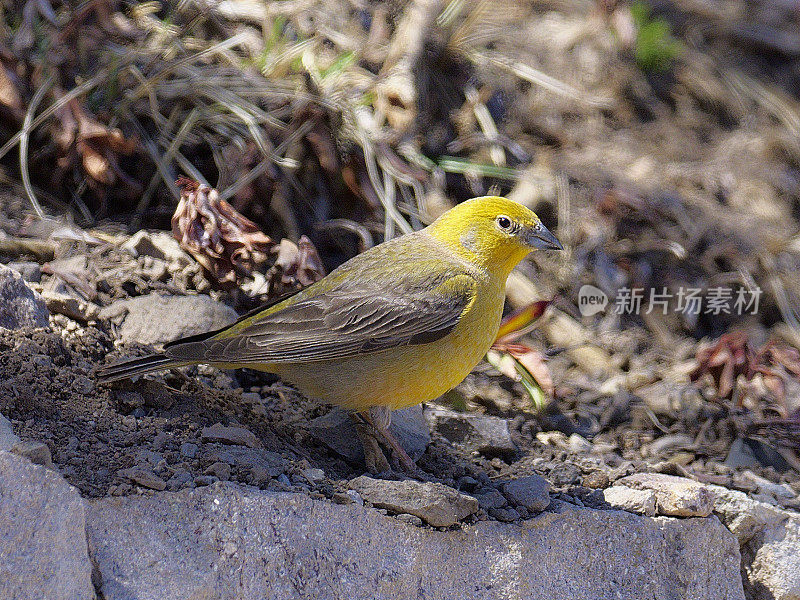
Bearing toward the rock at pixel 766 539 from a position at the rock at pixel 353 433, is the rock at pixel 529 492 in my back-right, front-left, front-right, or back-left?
front-right

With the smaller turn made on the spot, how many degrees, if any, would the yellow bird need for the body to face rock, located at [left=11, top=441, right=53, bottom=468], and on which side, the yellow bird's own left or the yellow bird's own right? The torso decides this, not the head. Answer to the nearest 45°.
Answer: approximately 135° to the yellow bird's own right

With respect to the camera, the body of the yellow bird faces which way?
to the viewer's right

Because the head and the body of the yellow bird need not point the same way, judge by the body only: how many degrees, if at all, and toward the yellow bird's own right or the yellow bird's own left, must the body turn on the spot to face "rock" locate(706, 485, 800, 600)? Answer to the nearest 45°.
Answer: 0° — it already faces it

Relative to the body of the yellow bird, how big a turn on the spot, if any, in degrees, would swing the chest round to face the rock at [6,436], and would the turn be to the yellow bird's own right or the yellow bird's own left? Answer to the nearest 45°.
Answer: approximately 135° to the yellow bird's own right

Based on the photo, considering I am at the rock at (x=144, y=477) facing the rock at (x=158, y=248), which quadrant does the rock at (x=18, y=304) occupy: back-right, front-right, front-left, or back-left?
front-left

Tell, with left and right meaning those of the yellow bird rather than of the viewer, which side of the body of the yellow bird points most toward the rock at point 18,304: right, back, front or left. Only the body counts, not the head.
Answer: back

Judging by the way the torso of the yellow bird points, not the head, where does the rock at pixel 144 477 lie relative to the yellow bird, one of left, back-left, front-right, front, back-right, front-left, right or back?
back-right
